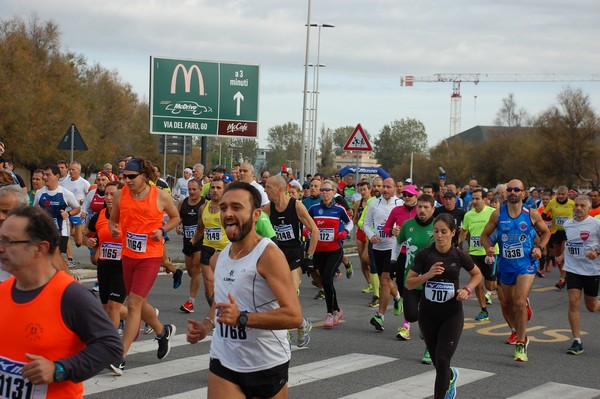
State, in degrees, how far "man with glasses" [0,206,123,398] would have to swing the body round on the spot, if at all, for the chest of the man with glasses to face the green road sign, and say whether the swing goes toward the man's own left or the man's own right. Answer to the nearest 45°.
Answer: approximately 135° to the man's own right

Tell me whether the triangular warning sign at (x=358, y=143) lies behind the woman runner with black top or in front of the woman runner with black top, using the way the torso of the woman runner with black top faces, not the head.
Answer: behind

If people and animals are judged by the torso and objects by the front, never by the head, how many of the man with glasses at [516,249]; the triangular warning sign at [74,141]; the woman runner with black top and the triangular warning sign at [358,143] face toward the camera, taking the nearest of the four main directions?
3

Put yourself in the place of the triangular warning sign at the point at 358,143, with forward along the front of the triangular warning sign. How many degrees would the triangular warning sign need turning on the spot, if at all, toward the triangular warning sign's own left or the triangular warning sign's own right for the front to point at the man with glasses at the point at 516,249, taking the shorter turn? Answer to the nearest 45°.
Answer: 0° — it already faces them

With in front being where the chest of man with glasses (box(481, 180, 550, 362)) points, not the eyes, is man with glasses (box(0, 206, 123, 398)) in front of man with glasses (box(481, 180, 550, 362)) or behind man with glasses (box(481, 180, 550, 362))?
in front

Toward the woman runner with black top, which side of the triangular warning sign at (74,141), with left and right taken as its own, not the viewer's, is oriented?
back

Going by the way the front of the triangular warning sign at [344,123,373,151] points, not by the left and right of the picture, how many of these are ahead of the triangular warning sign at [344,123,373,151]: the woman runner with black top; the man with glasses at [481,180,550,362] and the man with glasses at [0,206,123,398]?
3

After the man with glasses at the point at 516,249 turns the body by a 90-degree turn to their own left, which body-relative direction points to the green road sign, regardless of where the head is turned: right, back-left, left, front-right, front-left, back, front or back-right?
back-left

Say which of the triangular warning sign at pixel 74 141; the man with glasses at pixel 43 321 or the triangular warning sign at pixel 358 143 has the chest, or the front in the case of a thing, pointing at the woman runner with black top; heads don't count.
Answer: the triangular warning sign at pixel 358 143

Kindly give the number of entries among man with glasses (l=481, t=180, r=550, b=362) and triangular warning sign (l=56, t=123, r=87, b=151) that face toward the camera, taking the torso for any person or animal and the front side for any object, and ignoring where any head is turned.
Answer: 1

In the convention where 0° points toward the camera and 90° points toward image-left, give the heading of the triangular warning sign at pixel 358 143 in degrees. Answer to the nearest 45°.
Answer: approximately 0°

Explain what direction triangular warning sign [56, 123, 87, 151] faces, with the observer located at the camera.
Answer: facing away from the viewer
